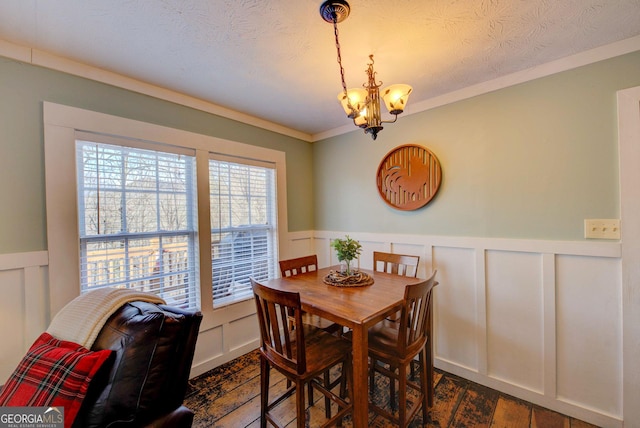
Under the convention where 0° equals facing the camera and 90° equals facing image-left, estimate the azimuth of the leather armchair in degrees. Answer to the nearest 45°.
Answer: approximately 45°

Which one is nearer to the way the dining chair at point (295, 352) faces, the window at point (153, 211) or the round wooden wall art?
the round wooden wall art

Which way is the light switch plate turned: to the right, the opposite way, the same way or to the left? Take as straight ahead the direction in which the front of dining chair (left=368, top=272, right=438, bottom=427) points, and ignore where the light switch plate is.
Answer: to the left

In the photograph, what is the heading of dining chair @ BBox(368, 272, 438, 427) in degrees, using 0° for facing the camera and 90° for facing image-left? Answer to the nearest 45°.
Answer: approximately 135°

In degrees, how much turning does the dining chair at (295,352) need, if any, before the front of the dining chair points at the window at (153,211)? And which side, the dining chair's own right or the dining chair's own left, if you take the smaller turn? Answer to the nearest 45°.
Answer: approximately 90° to the dining chair's own left

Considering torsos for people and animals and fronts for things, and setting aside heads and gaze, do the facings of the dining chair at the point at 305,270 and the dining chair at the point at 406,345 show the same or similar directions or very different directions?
very different directions

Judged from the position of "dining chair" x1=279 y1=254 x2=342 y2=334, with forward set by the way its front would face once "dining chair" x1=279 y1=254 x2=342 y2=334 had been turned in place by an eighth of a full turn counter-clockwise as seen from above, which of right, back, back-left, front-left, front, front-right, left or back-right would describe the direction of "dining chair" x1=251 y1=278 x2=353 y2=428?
right

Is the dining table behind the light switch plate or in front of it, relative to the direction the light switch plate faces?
in front

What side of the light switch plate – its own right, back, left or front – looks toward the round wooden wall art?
right

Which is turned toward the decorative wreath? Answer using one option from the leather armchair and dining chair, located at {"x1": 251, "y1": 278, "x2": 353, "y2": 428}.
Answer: the dining chair

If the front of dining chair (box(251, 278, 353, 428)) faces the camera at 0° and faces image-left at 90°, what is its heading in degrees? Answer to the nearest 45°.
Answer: approximately 225°
